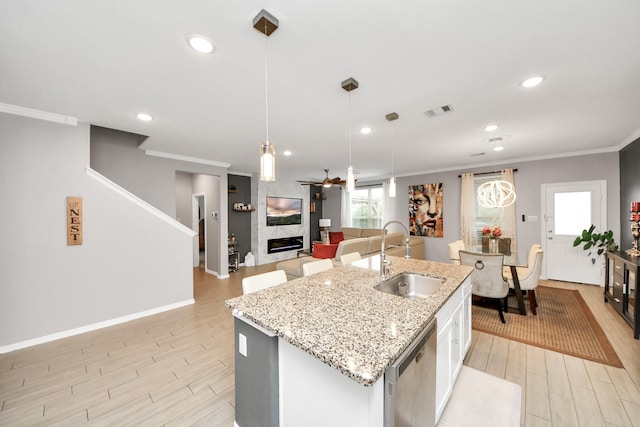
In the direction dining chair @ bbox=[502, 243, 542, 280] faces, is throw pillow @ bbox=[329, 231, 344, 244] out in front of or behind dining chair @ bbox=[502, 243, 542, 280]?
in front

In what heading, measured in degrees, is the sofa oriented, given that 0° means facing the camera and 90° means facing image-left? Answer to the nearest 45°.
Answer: approximately 135°

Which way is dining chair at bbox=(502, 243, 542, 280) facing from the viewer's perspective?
to the viewer's left

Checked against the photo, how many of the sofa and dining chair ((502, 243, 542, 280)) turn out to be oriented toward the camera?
0

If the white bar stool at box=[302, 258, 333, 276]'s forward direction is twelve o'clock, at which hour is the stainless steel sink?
The stainless steel sink is roughly at 11 o'clock from the white bar stool.

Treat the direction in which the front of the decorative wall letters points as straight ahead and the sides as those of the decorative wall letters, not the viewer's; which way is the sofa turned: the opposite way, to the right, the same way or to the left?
the opposite way

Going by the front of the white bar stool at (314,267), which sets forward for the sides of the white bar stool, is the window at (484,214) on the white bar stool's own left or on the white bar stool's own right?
on the white bar stool's own left

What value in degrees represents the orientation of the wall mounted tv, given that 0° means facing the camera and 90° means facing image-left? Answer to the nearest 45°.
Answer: approximately 315°

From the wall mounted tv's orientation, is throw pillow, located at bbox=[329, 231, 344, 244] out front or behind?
out front
